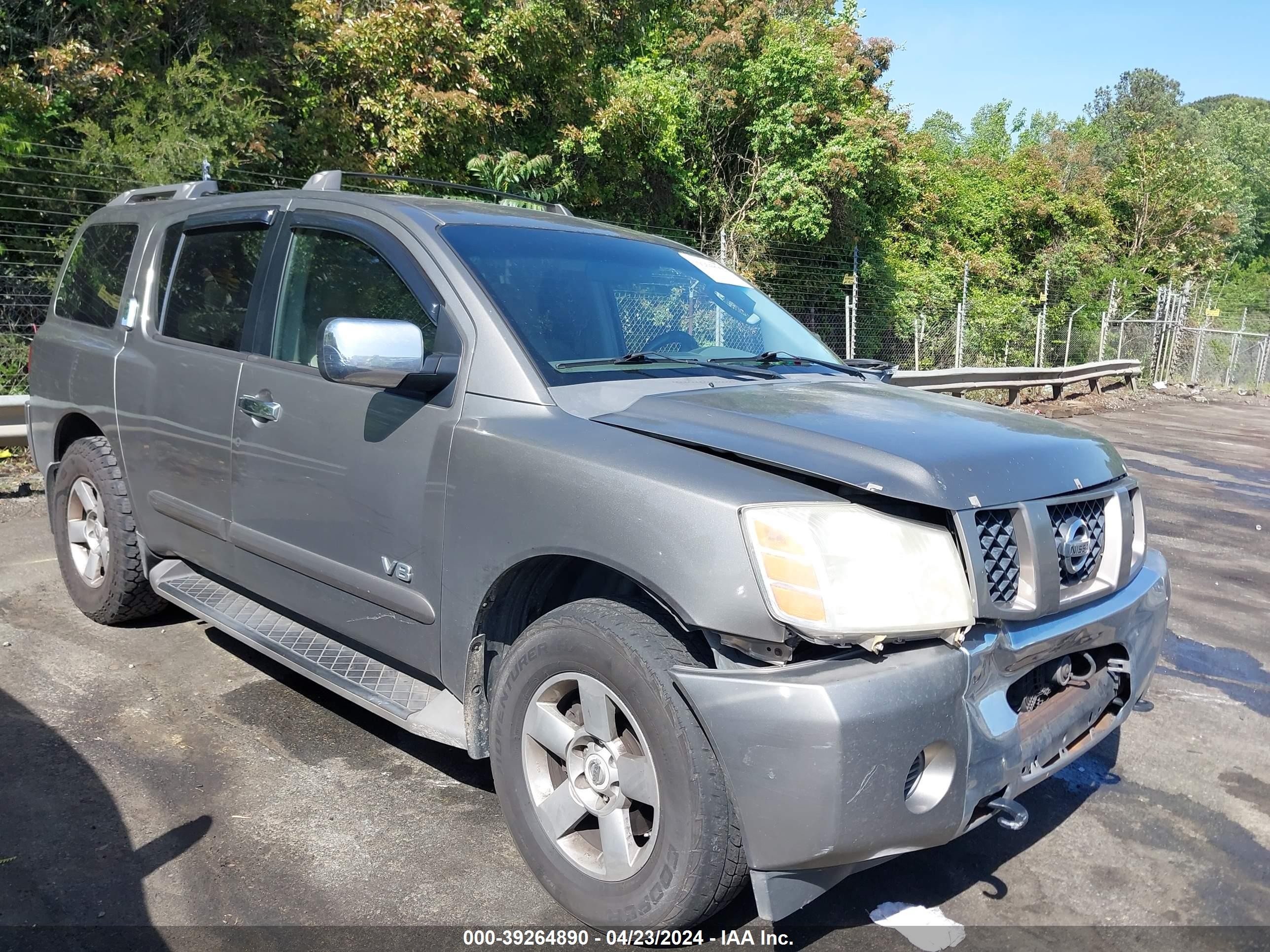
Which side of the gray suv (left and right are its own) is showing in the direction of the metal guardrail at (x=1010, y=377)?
left

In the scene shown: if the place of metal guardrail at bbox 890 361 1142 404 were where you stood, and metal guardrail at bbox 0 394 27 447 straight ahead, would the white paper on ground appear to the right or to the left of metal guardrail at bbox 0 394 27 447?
left

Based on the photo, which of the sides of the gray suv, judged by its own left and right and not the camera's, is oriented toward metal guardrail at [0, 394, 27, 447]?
back

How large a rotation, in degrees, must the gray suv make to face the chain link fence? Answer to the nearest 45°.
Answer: approximately 135° to its left

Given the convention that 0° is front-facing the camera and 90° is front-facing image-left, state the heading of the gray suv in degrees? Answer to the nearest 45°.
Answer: approximately 315°
